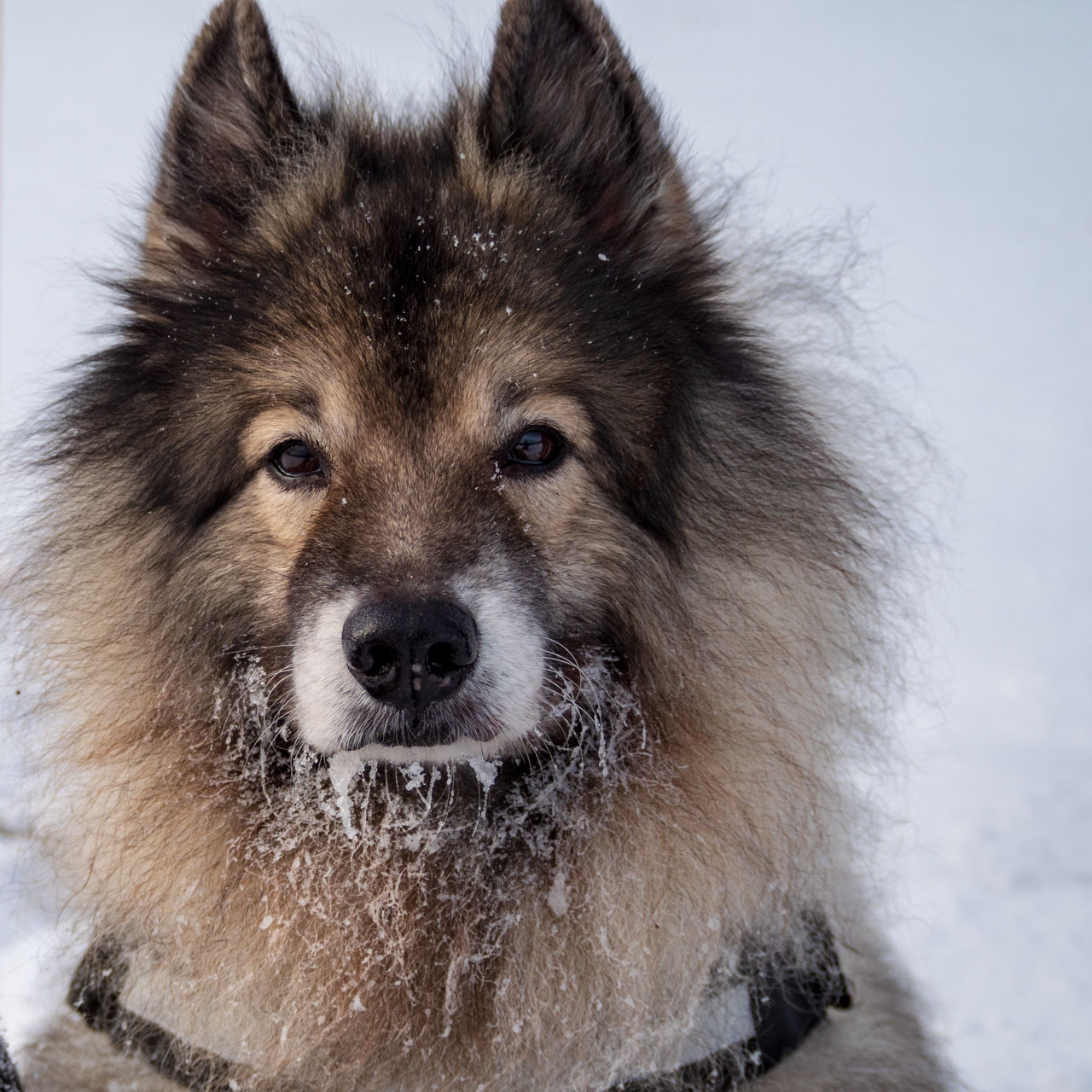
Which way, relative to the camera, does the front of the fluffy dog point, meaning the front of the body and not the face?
toward the camera
